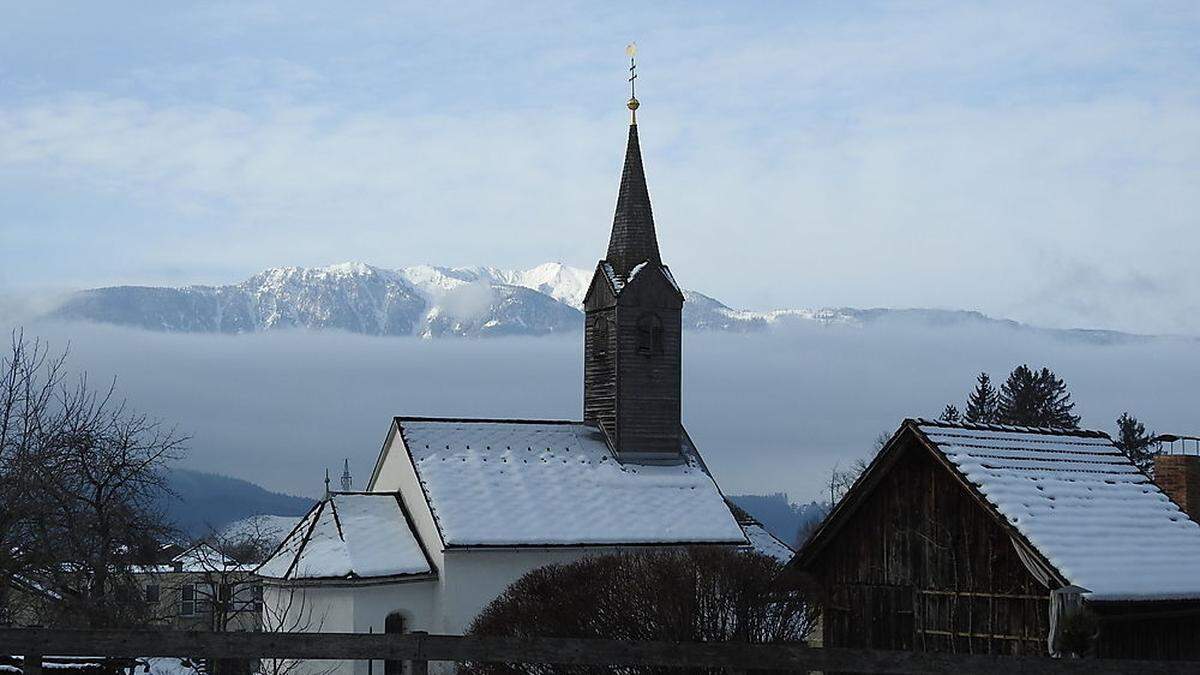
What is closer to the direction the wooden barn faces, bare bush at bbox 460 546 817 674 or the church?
the bare bush

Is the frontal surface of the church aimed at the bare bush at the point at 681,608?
no

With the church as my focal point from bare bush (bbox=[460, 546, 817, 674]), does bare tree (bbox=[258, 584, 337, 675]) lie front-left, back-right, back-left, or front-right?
front-left

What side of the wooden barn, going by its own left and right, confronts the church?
right

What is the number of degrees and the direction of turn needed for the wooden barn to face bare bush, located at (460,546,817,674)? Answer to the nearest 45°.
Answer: approximately 45° to its right

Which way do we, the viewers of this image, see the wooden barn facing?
facing the viewer and to the left of the viewer

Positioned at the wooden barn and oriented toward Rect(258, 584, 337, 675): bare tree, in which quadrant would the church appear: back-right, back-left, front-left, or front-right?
front-right
